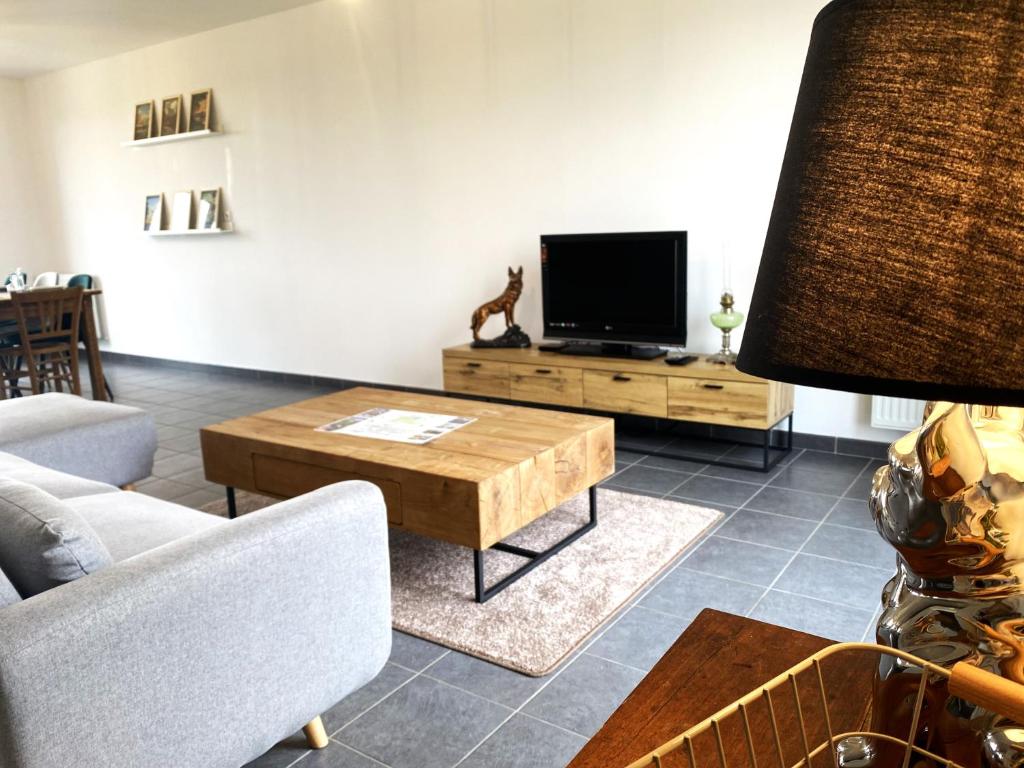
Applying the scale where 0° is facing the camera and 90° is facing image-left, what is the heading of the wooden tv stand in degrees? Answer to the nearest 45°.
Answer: approximately 45°

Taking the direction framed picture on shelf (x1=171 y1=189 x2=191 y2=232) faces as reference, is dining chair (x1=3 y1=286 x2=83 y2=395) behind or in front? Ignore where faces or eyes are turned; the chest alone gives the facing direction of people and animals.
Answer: in front

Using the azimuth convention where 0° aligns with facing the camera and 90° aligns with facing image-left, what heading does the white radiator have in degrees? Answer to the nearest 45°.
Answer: approximately 0°

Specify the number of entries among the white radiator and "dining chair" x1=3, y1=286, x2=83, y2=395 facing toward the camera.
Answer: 1

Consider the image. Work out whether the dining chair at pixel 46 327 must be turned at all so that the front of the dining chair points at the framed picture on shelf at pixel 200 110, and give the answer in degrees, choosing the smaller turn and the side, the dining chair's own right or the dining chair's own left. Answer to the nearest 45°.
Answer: approximately 45° to the dining chair's own right

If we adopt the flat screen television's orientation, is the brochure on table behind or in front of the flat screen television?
in front

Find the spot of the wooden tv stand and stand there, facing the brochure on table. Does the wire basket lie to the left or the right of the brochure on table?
left

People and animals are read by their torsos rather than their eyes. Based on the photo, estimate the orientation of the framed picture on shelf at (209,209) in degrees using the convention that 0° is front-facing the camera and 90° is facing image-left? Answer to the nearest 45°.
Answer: approximately 45°

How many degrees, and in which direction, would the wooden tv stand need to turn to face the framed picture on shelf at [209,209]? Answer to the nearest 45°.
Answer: approximately 90° to its right

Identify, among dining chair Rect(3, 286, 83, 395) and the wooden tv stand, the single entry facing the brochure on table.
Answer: the wooden tv stand

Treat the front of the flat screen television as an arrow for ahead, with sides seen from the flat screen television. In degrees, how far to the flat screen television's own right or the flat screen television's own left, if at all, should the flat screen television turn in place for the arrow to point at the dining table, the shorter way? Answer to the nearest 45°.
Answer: approximately 45° to the flat screen television's own right
